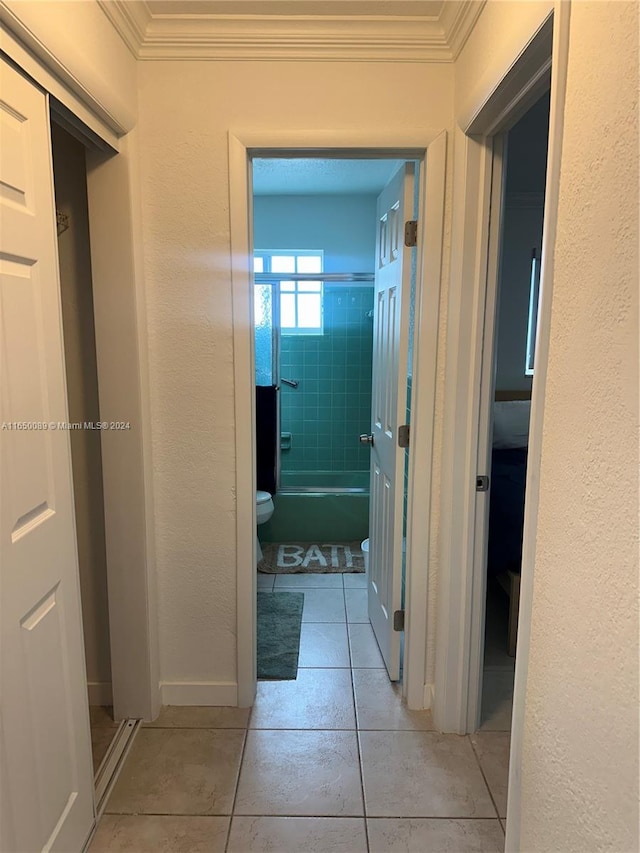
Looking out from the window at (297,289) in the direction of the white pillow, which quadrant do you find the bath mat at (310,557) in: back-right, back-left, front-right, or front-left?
front-right

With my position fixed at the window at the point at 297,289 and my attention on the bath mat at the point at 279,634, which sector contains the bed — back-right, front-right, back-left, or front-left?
front-left

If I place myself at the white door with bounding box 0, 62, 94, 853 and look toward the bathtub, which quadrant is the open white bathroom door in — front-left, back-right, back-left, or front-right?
front-right
